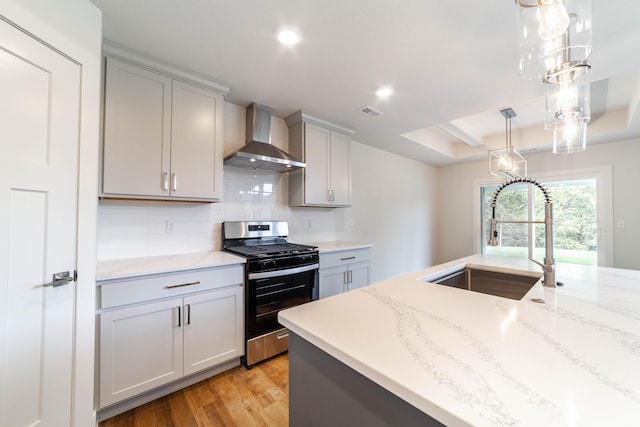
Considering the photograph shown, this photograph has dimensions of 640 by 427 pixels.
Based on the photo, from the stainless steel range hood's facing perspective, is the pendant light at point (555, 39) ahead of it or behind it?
ahead

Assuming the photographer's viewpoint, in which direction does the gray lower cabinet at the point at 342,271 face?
facing the viewer and to the right of the viewer

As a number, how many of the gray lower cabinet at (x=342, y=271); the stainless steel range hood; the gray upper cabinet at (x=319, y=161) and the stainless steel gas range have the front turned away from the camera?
0

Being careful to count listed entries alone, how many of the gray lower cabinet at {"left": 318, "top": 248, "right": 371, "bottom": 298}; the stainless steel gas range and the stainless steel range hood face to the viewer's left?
0

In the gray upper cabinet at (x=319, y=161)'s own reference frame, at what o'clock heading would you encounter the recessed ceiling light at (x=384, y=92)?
The recessed ceiling light is roughly at 12 o'clock from the gray upper cabinet.

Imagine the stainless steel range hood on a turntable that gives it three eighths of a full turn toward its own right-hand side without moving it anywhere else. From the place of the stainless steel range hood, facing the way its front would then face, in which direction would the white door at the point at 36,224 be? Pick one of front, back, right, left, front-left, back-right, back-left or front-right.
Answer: front-left

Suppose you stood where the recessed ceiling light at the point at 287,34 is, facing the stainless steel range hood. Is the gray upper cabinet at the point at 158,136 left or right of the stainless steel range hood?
left

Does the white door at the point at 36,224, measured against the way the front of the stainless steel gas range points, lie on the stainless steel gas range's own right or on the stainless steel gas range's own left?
on the stainless steel gas range's own right

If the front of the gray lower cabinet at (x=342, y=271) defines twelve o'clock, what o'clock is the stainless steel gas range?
The stainless steel gas range is roughly at 3 o'clock from the gray lower cabinet.

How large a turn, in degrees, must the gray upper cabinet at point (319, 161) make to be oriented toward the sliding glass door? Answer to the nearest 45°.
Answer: approximately 45° to its left
